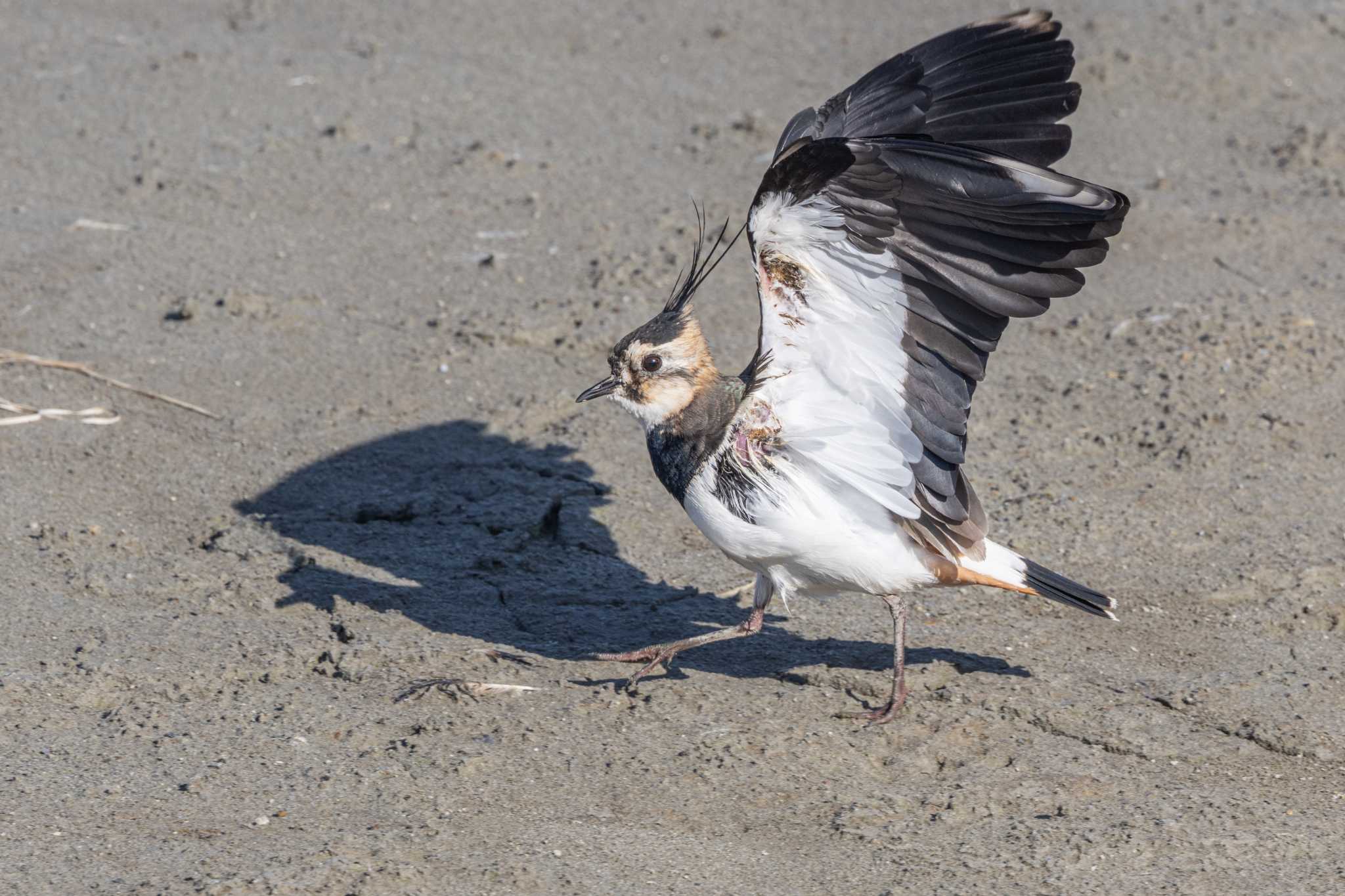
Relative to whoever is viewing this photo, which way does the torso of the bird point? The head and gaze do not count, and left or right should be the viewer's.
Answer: facing to the left of the viewer

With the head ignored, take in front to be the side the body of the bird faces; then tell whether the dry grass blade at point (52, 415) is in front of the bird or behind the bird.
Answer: in front

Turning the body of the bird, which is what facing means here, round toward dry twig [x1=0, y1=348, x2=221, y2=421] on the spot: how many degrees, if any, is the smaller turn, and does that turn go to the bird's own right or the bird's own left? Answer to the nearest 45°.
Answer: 0° — it already faces it
